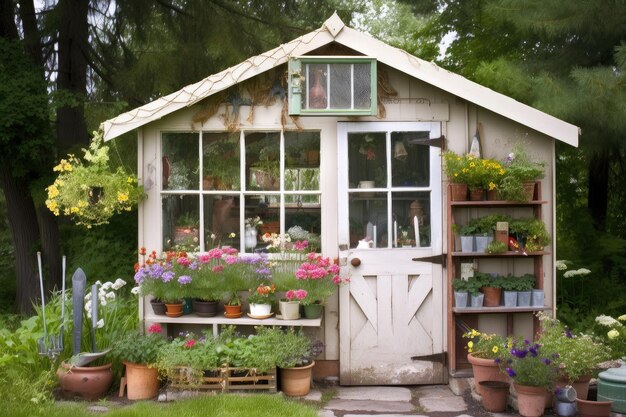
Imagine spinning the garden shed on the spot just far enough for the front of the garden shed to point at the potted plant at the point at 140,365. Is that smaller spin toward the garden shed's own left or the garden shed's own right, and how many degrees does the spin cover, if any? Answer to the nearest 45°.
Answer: approximately 90° to the garden shed's own right

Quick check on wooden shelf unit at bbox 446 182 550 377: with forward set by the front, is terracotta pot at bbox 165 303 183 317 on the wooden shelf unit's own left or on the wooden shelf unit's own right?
on the wooden shelf unit's own right

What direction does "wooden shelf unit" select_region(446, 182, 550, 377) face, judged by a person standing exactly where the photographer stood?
facing the viewer

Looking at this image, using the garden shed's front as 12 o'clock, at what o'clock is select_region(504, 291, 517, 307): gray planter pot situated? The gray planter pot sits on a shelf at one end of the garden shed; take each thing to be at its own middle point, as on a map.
The gray planter pot is roughly at 9 o'clock from the garden shed.

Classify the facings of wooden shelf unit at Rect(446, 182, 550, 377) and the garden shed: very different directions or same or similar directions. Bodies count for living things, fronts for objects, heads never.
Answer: same or similar directions

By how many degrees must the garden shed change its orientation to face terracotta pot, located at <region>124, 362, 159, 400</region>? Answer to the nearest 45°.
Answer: approximately 90° to its right

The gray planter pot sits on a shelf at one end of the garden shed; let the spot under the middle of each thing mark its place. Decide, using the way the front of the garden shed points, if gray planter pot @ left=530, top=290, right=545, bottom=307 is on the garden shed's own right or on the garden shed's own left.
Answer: on the garden shed's own left

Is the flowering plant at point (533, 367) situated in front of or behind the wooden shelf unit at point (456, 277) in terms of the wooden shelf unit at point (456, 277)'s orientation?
in front

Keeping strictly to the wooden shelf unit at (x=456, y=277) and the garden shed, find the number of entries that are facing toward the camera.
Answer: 2

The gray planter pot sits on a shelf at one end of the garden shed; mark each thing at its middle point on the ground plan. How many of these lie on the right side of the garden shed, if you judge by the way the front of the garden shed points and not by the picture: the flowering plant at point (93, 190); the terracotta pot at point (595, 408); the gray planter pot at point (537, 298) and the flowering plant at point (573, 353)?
1

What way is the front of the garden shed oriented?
toward the camera
